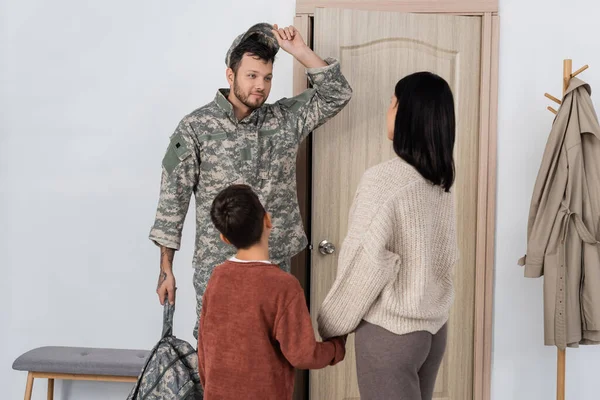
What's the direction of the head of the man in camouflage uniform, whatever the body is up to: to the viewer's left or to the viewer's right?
to the viewer's right

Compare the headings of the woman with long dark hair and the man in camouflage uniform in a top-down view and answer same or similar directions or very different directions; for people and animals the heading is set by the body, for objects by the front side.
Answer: very different directions

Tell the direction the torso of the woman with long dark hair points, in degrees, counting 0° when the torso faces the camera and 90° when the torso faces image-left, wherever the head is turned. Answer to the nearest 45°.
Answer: approximately 135°

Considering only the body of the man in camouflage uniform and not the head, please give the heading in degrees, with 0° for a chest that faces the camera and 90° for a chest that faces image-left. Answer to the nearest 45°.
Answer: approximately 315°

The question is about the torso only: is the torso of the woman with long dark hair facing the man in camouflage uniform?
yes

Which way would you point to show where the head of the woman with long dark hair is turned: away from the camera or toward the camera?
away from the camera
